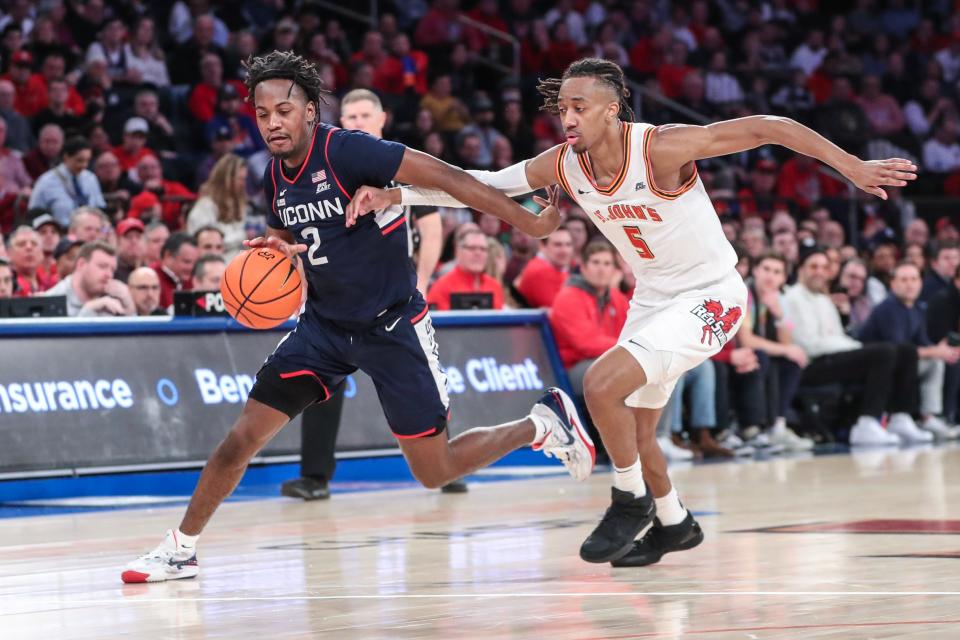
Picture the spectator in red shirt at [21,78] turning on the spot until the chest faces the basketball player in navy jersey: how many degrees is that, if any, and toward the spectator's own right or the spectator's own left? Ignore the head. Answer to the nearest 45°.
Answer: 0° — they already face them

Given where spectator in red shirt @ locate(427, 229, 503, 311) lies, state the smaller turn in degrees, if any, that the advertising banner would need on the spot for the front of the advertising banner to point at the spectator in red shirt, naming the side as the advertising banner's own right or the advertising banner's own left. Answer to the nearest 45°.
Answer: approximately 135° to the advertising banner's own left

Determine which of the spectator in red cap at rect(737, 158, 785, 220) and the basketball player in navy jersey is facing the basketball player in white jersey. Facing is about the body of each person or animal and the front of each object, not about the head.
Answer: the spectator in red cap

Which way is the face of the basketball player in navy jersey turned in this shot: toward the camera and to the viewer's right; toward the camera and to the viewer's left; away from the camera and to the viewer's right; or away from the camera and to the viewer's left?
toward the camera and to the viewer's left

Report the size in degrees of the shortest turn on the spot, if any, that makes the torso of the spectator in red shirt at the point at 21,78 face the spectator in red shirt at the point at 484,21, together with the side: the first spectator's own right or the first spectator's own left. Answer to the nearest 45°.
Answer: approximately 135° to the first spectator's own left

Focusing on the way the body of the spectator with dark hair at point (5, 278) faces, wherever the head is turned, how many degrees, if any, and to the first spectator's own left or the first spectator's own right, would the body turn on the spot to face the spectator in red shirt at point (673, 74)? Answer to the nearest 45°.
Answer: approximately 135° to the first spectator's own left

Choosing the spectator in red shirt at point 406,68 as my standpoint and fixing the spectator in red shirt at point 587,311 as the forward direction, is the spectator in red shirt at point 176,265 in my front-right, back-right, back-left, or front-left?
front-right

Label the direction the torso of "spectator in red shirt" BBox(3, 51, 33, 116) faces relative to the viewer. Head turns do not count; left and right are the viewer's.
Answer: facing the viewer

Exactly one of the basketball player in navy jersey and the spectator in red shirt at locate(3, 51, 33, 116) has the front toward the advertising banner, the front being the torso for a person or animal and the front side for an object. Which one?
the spectator in red shirt

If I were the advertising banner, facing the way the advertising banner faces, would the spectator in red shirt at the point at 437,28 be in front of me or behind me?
behind

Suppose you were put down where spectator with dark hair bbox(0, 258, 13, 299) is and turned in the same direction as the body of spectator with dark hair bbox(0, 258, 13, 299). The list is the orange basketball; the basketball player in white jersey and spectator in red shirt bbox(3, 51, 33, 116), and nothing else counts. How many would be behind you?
1

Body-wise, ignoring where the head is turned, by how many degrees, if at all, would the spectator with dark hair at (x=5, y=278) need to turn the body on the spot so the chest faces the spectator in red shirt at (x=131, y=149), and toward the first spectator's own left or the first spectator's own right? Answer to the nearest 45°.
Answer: approximately 180°

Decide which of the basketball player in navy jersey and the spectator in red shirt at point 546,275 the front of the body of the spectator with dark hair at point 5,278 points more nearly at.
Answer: the basketball player in navy jersey

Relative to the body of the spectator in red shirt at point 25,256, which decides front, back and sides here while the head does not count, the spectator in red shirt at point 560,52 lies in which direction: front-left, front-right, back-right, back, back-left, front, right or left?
back-left

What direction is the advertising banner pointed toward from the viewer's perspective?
toward the camera

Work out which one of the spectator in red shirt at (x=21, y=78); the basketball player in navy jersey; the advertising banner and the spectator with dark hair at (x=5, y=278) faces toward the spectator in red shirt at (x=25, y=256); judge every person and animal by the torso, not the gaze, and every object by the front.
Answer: the spectator in red shirt at (x=21, y=78)
